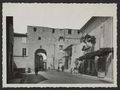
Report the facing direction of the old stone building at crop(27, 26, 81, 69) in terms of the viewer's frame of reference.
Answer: facing the viewer
